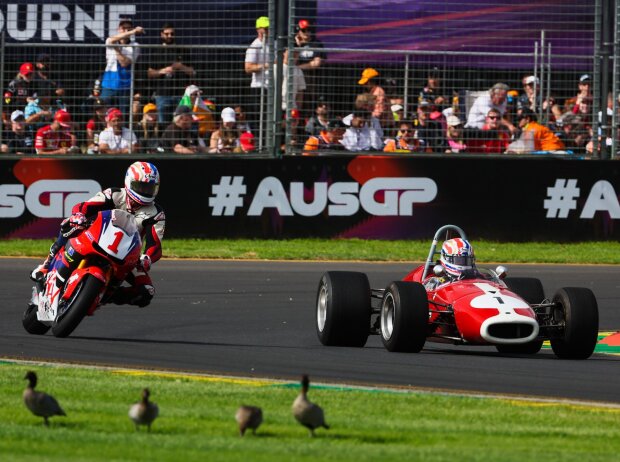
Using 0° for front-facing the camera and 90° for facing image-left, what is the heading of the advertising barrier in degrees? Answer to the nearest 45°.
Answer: approximately 0°

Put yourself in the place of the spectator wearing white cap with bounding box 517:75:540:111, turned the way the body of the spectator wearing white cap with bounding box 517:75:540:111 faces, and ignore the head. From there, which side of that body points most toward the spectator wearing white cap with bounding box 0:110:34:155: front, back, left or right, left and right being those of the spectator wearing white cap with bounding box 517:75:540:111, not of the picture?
right

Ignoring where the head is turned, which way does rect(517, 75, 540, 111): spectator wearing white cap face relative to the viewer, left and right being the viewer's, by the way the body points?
facing the viewer

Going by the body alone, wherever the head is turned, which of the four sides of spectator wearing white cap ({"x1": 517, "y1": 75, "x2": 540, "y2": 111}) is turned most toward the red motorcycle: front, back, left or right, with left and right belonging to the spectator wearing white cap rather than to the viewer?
front

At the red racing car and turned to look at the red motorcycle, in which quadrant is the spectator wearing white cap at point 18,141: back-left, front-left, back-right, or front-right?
front-right

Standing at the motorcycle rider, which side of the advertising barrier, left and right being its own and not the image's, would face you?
front

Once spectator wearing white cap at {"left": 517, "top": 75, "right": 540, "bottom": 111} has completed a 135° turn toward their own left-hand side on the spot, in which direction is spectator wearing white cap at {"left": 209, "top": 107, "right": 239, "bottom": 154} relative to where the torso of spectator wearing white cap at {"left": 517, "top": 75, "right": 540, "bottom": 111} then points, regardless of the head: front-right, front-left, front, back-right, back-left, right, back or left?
back-left

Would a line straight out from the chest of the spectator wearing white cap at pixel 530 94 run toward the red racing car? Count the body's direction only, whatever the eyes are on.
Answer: yes

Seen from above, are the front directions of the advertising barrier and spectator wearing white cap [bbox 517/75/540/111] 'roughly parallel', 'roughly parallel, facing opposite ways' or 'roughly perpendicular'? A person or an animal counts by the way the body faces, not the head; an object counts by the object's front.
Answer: roughly parallel

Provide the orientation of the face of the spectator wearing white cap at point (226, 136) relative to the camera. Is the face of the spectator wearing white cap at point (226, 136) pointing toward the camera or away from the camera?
toward the camera

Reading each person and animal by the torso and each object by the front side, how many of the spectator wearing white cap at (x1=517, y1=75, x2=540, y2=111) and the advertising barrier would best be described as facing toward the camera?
2
